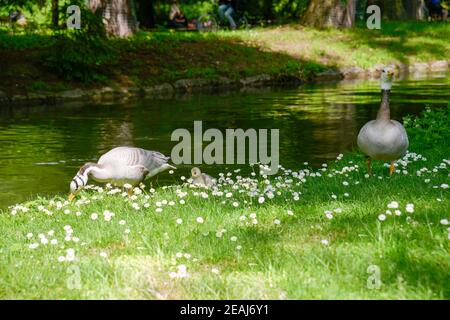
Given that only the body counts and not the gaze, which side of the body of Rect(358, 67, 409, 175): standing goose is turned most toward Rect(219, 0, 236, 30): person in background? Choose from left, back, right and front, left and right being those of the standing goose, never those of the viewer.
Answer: back

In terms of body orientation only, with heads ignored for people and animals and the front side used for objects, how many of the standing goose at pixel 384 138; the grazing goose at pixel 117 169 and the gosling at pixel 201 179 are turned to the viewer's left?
2

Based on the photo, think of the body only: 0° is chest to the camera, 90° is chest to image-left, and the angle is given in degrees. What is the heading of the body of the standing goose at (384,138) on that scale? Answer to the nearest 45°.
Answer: approximately 0°

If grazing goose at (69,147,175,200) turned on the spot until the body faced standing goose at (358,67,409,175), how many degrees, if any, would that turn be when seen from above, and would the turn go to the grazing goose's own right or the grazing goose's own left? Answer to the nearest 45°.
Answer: approximately 180°

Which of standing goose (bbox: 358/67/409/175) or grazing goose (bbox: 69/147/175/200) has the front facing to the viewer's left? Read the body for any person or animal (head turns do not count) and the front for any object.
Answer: the grazing goose

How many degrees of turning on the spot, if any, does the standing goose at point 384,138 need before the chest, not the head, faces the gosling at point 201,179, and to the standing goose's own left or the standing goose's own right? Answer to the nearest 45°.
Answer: approximately 90° to the standing goose's own right

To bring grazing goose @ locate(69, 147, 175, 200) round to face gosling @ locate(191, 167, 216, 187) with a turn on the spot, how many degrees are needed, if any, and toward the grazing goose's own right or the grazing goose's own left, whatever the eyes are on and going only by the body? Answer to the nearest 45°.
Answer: approximately 135° to the grazing goose's own right

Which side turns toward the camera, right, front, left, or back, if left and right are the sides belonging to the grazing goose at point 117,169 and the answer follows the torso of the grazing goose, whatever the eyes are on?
left

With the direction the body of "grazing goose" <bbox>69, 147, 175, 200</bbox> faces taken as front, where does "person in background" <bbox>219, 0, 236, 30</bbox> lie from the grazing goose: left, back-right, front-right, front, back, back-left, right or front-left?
right
